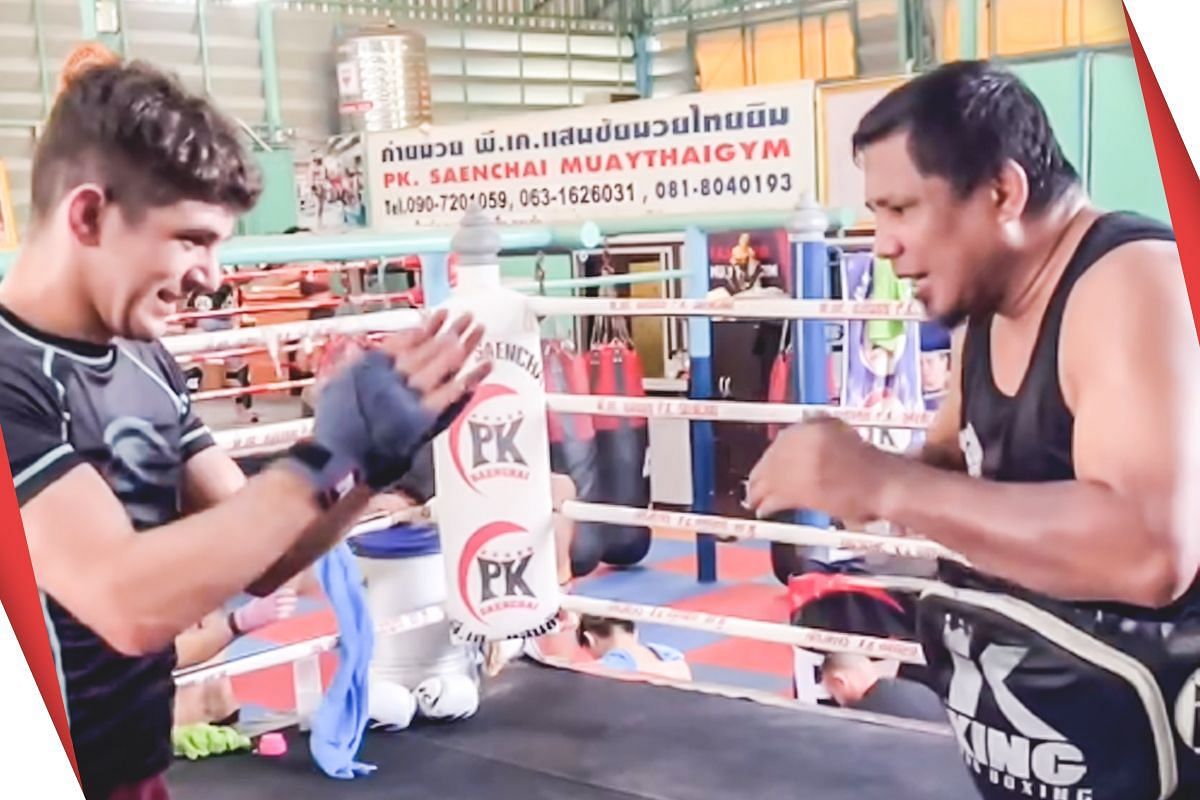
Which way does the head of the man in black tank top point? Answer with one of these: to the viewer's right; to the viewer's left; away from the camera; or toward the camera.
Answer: to the viewer's left

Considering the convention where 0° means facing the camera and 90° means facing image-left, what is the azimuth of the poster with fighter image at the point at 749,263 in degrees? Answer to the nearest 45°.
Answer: approximately 0°

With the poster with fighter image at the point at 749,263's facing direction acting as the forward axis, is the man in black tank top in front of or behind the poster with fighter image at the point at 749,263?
in front

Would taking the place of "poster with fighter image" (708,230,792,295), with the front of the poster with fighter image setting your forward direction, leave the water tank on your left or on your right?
on your right
